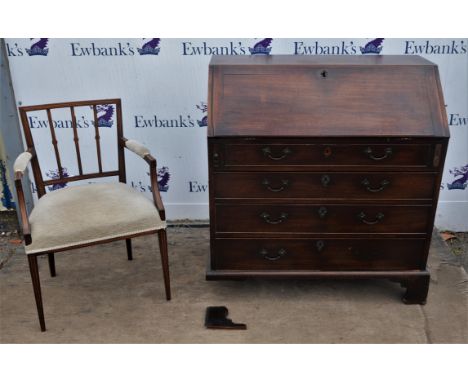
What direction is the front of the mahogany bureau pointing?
toward the camera

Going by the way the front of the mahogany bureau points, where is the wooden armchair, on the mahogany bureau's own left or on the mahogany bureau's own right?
on the mahogany bureau's own right
